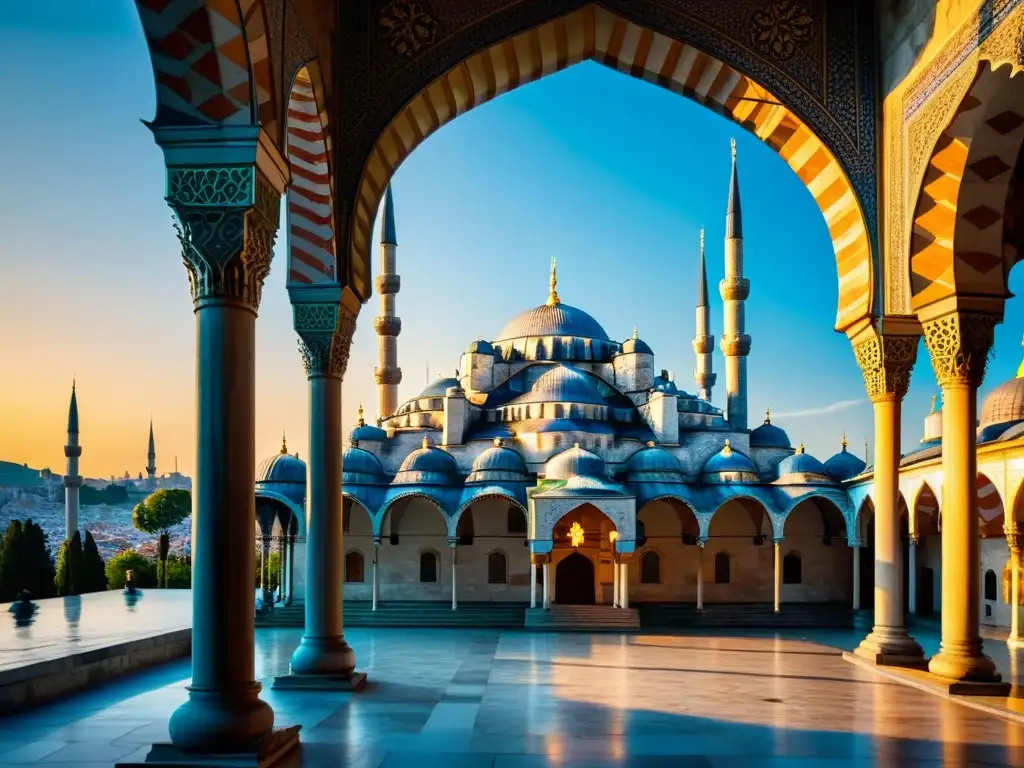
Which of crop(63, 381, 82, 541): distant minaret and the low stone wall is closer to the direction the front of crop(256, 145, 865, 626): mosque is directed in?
the low stone wall

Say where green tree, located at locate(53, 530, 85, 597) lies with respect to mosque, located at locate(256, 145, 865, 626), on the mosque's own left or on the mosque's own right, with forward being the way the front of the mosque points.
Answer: on the mosque's own right

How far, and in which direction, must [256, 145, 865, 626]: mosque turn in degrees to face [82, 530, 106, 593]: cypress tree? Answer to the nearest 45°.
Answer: approximately 90° to its right

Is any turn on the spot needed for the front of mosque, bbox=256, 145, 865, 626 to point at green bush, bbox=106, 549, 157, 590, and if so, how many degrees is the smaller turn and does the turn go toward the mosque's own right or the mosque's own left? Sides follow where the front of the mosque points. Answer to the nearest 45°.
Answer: approximately 135° to the mosque's own right

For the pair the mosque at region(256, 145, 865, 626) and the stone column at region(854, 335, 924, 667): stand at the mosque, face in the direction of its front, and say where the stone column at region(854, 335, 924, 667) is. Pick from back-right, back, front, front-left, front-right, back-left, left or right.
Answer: front

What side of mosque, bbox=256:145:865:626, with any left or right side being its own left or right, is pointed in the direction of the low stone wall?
front

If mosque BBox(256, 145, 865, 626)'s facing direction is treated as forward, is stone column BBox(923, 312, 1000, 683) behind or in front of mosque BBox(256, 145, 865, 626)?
in front

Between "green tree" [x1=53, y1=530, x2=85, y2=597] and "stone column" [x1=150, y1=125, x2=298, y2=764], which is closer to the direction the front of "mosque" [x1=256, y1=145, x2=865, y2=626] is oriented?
the stone column

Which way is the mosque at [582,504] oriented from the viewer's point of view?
toward the camera

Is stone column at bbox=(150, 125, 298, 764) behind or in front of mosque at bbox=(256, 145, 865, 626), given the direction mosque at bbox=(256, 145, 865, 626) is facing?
in front

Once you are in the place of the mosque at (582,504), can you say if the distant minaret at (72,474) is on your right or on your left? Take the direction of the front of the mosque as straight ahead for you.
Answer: on your right

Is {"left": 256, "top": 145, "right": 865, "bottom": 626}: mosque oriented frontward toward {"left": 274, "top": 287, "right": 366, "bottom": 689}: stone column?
yes

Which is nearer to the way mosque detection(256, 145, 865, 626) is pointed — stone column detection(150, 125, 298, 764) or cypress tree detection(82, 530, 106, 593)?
the stone column
